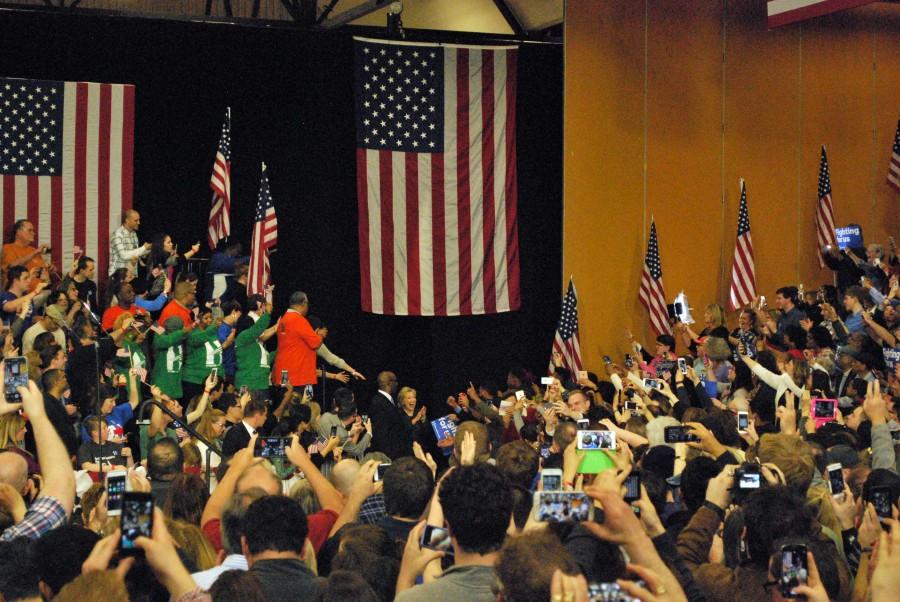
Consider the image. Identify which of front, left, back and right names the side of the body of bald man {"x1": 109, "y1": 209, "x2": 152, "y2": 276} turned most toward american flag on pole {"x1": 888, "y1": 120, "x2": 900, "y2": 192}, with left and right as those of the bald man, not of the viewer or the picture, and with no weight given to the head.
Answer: front

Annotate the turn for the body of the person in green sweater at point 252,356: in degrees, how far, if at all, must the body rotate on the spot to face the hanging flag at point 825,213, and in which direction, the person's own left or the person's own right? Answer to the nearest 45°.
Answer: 0° — they already face it

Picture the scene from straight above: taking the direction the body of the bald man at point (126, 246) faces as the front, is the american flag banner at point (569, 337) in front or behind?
in front

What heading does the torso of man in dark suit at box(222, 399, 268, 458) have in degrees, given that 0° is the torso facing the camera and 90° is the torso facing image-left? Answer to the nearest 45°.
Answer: approximately 270°

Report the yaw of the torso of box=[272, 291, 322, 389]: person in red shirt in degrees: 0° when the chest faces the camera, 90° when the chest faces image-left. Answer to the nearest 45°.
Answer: approximately 225°

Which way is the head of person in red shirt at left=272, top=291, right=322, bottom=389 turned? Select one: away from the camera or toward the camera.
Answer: away from the camera

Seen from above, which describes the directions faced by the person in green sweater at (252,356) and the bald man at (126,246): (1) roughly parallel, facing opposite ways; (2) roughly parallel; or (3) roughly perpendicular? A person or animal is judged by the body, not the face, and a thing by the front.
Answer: roughly parallel

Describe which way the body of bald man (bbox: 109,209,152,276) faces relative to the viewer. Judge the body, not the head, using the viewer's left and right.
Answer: facing to the right of the viewer

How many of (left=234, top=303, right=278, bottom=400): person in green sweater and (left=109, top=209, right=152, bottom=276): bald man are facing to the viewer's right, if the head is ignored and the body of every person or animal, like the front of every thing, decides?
2

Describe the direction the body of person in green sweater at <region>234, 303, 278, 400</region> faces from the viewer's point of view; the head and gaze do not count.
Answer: to the viewer's right
